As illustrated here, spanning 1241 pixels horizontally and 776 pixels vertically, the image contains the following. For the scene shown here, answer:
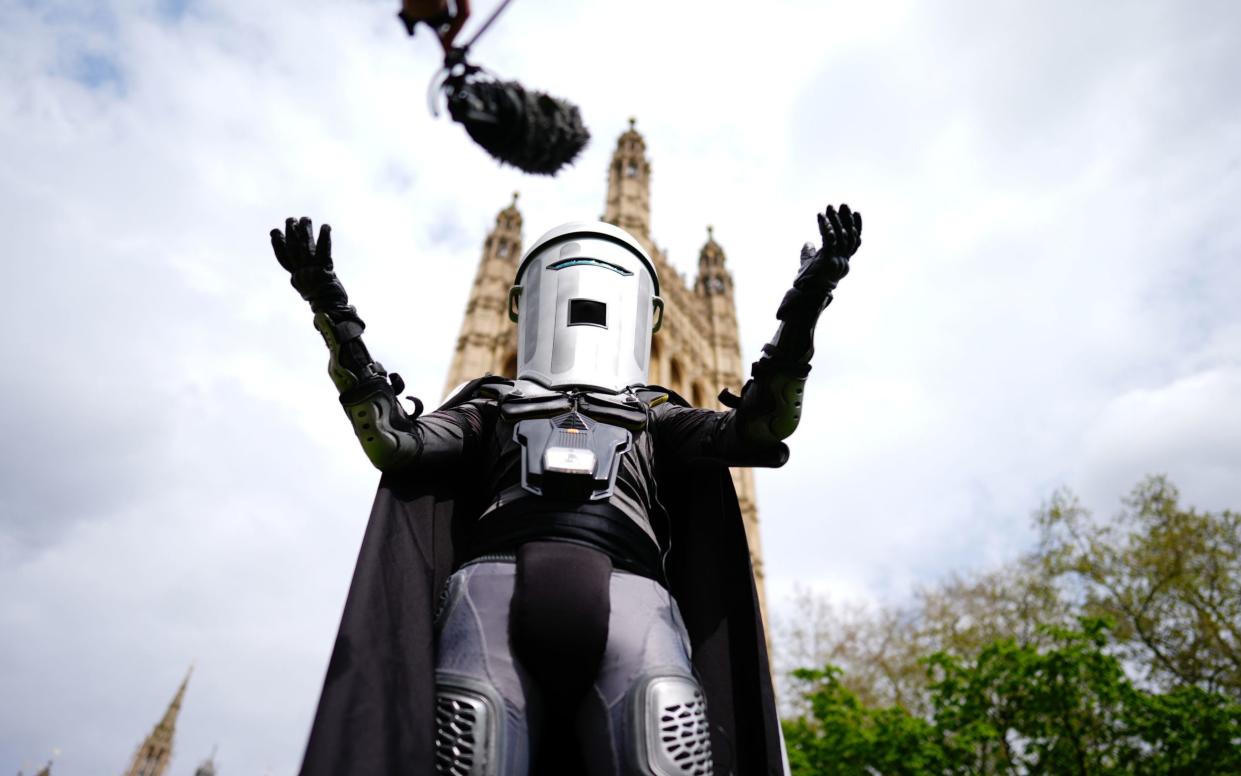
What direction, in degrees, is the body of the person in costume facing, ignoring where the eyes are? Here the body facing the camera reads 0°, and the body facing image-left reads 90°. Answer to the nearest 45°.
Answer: approximately 0°

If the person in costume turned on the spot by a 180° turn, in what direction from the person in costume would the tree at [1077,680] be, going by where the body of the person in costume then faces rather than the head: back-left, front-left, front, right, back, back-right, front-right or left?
front-right
